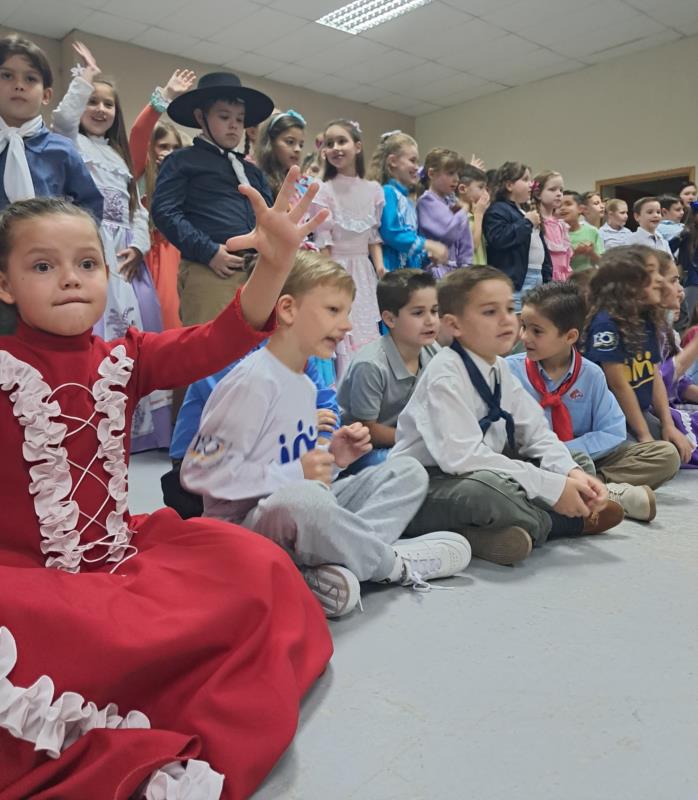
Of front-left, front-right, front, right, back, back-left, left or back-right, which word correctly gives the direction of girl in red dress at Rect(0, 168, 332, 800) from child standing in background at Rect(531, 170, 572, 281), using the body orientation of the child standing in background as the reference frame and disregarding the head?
front-right

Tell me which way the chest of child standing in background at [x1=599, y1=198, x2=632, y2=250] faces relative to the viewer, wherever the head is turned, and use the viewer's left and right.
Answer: facing the viewer and to the right of the viewer

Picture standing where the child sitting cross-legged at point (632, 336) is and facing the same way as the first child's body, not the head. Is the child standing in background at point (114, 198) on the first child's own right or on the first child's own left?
on the first child's own right

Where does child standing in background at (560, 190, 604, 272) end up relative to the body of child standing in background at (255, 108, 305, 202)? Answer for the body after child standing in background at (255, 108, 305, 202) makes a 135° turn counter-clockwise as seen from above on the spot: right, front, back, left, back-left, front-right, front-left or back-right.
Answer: front-right

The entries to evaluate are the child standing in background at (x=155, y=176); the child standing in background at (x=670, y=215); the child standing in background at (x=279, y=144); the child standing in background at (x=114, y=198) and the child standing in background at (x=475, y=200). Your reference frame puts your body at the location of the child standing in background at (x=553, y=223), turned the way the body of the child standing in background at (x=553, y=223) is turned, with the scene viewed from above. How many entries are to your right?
4

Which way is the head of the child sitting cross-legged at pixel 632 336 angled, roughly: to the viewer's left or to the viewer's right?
to the viewer's right

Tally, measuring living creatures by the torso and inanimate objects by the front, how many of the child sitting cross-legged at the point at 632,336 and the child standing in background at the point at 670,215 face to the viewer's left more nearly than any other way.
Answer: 0

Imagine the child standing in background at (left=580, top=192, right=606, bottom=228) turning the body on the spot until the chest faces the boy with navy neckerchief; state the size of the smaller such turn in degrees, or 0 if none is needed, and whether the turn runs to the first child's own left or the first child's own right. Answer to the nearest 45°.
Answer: approximately 45° to the first child's own right

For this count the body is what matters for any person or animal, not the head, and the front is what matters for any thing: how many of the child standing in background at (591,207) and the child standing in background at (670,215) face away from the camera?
0

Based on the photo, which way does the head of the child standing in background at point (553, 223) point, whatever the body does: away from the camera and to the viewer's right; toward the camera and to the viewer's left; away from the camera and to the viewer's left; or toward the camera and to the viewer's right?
toward the camera and to the viewer's right

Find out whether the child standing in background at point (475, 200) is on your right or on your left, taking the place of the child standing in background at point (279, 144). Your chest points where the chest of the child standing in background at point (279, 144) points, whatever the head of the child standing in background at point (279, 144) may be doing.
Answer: on your left
